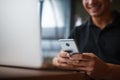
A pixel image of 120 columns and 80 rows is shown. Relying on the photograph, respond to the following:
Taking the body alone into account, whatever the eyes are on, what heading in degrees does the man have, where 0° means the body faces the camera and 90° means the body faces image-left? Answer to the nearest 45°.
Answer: approximately 45°

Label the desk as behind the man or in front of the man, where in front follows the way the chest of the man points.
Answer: in front
